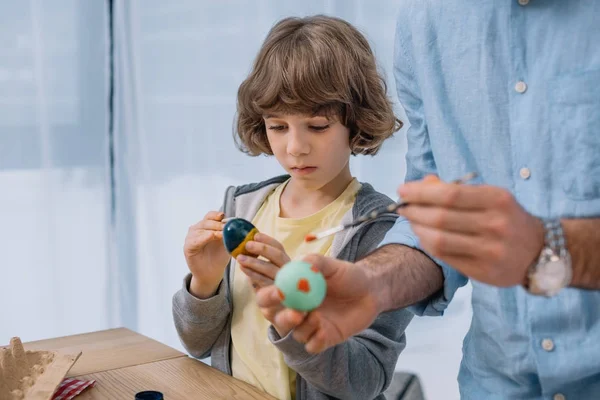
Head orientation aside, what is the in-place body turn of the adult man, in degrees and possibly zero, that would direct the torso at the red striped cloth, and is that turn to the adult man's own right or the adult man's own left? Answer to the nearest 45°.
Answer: approximately 45° to the adult man's own right

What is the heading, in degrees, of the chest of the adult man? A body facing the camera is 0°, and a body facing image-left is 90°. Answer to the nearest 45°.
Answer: approximately 45°

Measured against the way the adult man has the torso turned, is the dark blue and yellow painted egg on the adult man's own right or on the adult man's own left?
on the adult man's own right

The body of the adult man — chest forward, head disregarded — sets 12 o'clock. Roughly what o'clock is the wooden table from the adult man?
The wooden table is roughly at 2 o'clock from the adult man.

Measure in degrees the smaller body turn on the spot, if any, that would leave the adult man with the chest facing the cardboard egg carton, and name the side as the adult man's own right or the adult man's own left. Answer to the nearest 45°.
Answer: approximately 45° to the adult man's own right

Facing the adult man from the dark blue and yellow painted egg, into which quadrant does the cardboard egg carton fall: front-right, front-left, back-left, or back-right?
back-right
